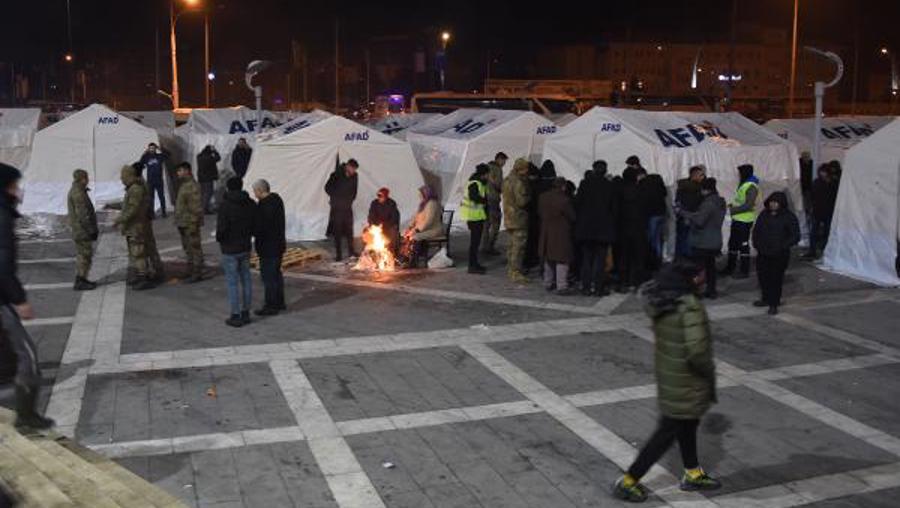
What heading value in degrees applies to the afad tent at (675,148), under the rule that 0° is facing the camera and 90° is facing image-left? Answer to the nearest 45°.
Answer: approximately 45°

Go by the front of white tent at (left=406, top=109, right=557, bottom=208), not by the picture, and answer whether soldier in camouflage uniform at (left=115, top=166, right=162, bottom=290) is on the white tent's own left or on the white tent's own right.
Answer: on the white tent's own right

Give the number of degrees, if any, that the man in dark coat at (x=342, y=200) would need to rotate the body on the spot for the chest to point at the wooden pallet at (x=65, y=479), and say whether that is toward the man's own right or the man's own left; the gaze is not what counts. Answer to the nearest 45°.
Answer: approximately 45° to the man's own right

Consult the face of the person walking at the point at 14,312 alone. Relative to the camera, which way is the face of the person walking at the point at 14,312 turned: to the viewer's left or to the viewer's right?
to the viewer's right

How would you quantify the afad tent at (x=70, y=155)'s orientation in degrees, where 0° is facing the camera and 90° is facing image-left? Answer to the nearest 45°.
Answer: approximately 0°

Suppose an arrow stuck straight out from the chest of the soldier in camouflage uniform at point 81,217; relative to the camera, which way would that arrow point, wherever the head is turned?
to the viewer's right

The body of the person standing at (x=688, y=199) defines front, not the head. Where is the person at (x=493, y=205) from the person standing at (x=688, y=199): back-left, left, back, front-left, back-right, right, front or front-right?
back-left

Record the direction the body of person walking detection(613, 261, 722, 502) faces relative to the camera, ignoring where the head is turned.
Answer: to the viewer's right

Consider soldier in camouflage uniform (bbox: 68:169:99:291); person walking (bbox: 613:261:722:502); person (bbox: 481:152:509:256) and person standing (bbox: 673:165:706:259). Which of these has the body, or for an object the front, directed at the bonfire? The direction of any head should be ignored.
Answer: the soldier in camouflage uniform

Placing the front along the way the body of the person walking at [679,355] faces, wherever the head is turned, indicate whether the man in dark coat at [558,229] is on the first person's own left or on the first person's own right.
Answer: on the first person's own left
